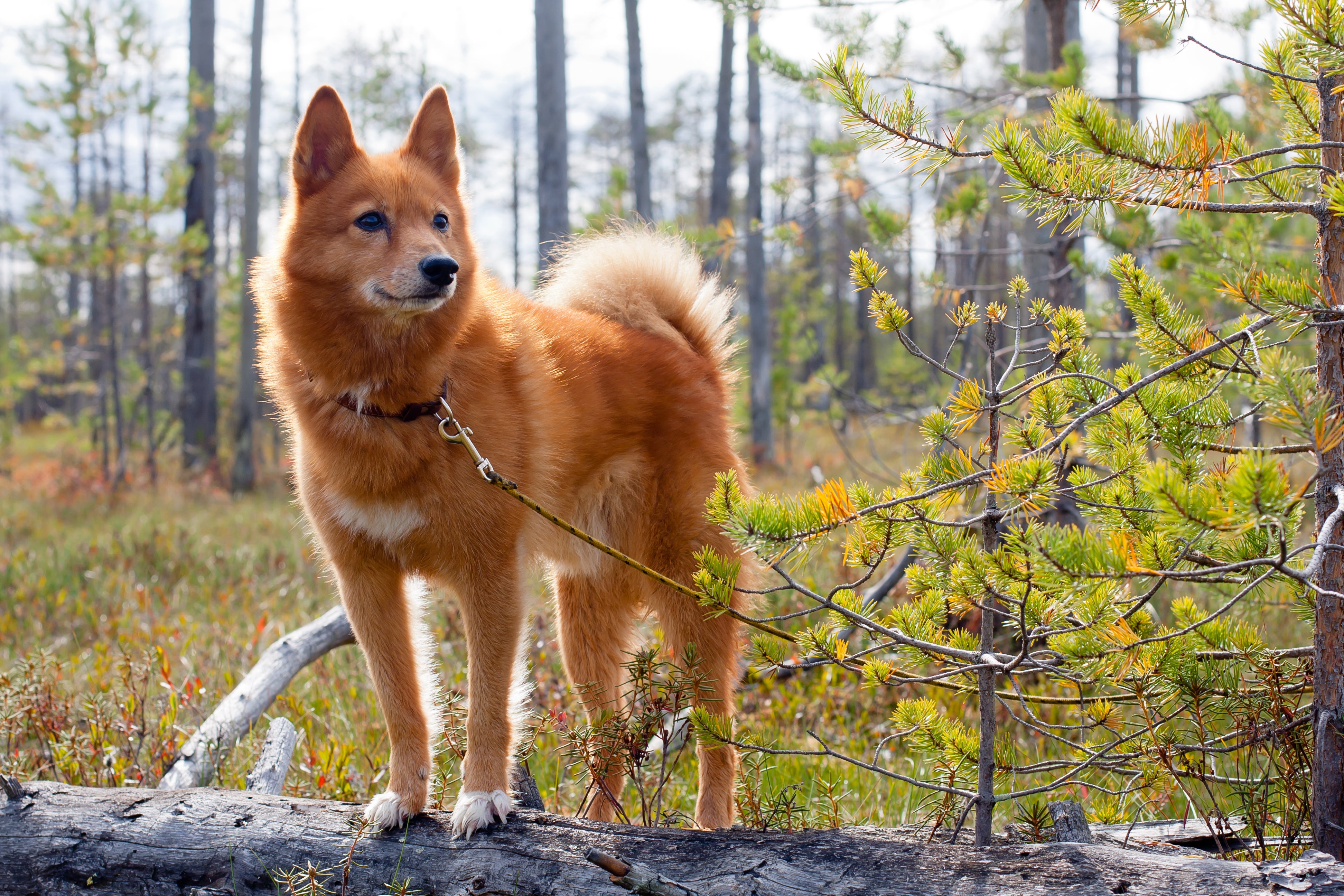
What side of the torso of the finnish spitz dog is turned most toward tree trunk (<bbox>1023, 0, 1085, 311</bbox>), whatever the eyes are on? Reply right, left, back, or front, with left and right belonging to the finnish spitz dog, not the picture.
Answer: back

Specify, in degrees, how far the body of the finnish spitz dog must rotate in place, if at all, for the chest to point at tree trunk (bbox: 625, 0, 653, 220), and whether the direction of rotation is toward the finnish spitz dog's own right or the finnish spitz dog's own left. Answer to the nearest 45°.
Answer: approximately 135° to the finnish spitz dog's own right

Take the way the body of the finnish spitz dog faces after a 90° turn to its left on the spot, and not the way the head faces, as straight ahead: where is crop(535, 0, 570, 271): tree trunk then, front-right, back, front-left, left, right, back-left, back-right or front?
back-left

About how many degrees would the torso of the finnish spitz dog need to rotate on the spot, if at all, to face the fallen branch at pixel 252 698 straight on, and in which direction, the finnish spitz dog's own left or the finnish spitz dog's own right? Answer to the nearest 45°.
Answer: approximately 90° to the finnish spitz dog's own right

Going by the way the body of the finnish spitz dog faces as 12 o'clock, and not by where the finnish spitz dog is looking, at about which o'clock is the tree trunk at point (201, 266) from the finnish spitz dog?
The tree trunk is roughly at 4 o'clock from the finnish spitz dog.

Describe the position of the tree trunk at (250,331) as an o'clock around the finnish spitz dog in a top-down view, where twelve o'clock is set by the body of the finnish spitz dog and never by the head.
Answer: The tree trunk is roughly at 4 o'clock from the finnish spitz dog.

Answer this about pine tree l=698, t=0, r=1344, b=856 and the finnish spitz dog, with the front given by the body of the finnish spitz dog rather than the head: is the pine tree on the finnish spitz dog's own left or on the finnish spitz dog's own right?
on the finnish spitz dog's own left

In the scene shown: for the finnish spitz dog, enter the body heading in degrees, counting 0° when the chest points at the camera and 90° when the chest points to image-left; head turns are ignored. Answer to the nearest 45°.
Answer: approximately 45°

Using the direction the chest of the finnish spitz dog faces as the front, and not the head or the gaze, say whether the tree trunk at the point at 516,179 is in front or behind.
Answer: behind
